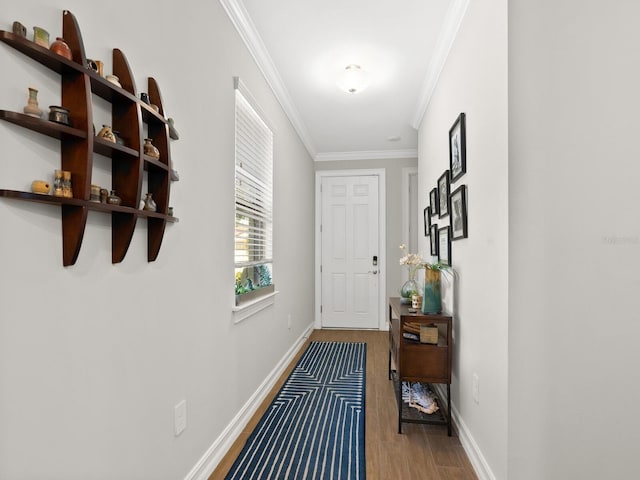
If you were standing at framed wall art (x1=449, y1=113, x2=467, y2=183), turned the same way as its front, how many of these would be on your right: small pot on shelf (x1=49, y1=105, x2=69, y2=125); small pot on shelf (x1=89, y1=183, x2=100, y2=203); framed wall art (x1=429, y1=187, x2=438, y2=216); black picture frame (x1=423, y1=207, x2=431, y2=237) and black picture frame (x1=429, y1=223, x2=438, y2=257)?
3

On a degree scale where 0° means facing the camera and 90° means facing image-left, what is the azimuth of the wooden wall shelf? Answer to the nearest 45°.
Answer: approximately 315°

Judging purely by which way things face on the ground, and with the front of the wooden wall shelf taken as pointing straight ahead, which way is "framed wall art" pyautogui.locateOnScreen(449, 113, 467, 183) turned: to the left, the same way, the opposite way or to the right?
the opposite way

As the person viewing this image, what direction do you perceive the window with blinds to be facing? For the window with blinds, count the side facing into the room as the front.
facing to the right of the viewer

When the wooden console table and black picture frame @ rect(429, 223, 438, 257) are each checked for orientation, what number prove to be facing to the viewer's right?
0

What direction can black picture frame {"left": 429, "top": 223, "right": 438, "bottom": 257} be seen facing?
to the viewer's left

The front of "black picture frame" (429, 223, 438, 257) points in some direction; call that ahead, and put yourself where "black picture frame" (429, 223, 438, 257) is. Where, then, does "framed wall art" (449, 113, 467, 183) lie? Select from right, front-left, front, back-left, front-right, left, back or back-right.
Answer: left

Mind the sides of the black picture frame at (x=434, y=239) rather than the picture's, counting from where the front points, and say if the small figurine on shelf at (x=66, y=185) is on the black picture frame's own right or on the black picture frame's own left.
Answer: on the black picture frame's own left

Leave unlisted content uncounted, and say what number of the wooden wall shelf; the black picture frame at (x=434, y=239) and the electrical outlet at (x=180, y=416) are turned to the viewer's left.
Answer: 1

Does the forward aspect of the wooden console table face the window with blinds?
yes

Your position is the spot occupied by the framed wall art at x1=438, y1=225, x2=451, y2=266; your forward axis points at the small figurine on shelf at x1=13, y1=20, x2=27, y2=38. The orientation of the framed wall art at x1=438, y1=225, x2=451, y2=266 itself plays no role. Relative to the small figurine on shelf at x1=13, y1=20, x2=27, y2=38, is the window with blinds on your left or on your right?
right

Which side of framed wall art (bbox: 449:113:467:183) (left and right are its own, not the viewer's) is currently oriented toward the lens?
left

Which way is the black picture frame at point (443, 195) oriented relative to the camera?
to the viewer's left
